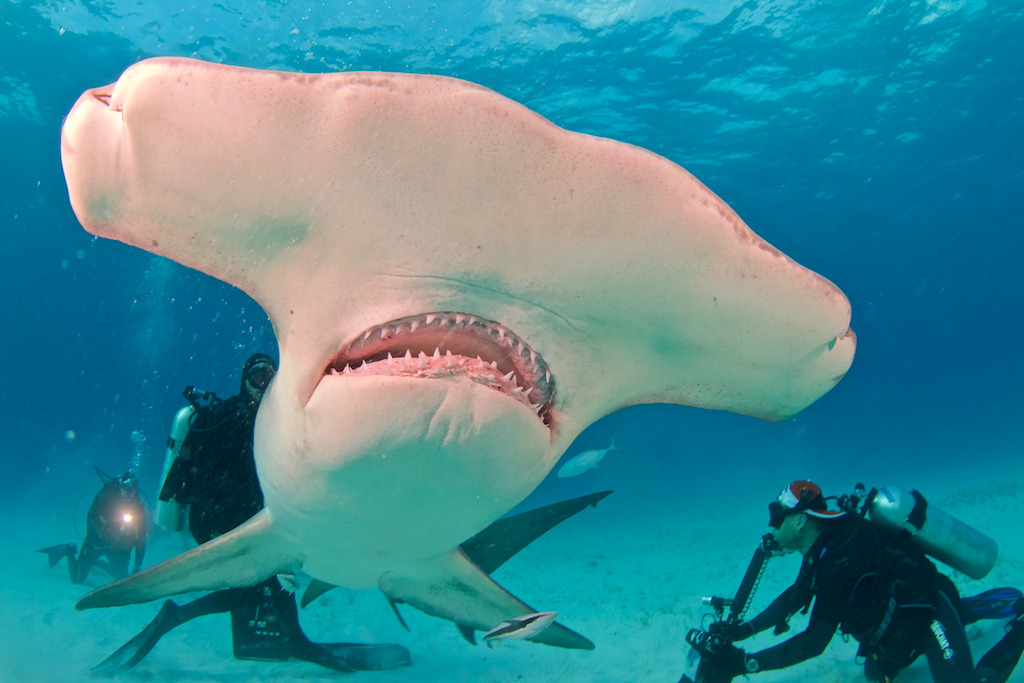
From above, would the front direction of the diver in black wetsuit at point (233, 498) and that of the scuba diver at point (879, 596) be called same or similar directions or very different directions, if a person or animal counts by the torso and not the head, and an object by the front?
very different directions

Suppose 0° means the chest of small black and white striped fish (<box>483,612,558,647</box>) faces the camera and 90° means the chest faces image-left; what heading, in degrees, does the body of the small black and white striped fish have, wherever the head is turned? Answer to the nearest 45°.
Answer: approximately 270°

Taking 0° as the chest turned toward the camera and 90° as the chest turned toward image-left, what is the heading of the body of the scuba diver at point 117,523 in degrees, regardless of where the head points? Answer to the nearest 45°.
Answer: approximately 315°

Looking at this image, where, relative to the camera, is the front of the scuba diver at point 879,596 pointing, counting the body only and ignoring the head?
to the viewer's left

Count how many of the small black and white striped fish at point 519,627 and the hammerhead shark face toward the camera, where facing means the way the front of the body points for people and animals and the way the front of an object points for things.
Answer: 1

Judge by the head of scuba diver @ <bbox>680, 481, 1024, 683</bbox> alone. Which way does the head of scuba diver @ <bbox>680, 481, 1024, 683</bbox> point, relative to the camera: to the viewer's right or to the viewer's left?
to the viewer's left
